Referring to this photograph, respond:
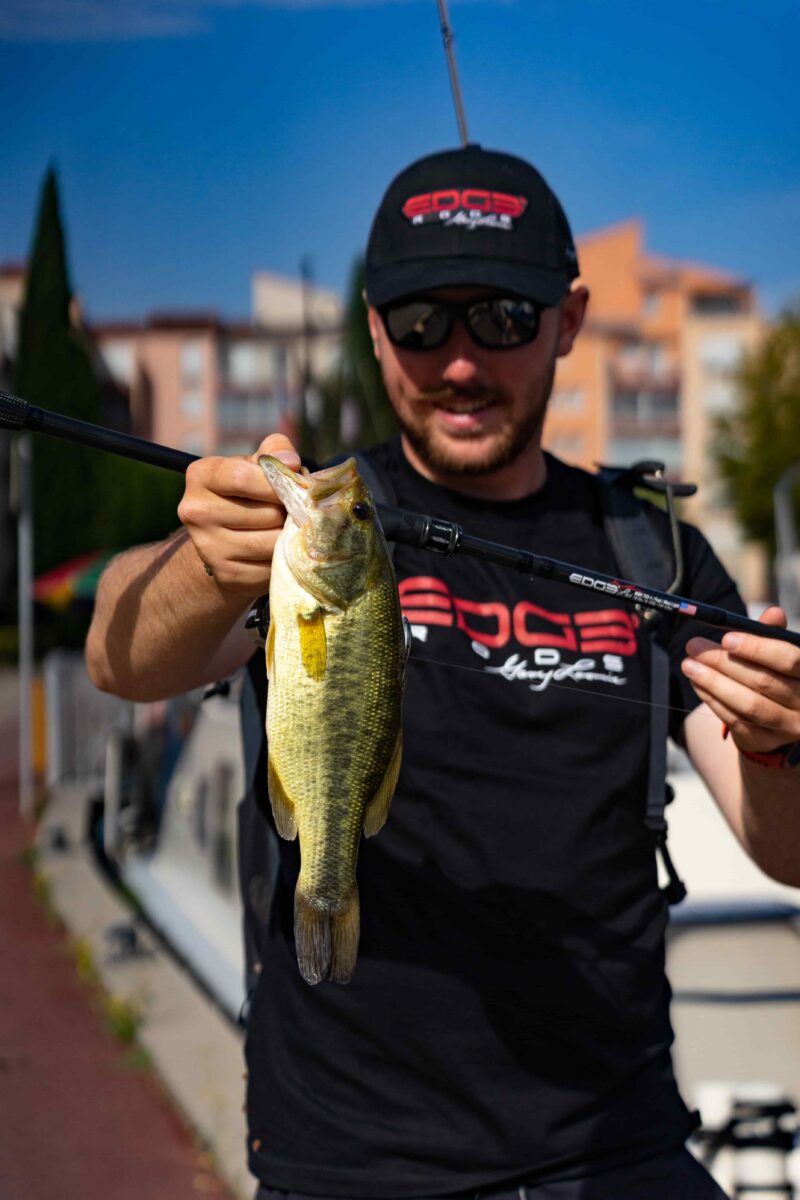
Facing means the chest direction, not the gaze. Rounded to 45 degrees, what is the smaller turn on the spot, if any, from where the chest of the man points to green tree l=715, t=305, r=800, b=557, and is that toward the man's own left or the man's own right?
approximately 180°

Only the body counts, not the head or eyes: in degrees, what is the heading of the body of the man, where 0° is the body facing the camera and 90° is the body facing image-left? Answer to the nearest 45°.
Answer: approximately 0°

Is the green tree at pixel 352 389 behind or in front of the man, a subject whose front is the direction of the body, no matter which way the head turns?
behind

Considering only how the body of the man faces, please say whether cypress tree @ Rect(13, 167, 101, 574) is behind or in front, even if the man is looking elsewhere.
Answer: behind
